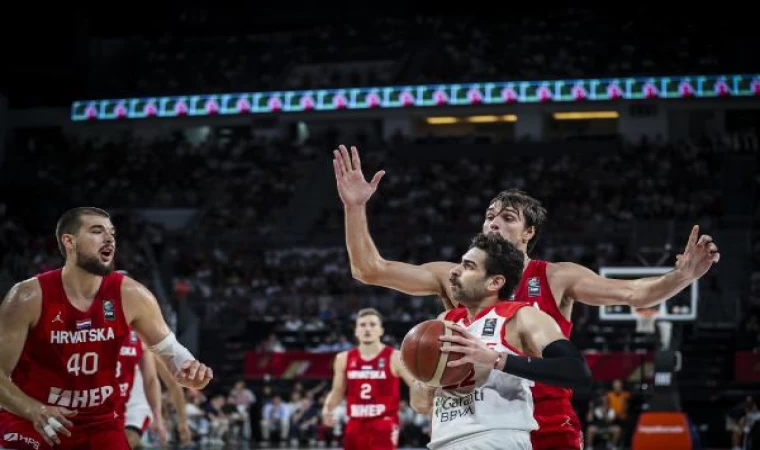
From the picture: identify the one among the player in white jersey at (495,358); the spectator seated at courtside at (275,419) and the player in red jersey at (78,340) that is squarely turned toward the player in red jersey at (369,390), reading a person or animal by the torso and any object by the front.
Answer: the spectator seated at courtside

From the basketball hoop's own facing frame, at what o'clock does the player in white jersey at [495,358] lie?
The player in white jersey is roughly at 12 o'clock from the basketball hoop.

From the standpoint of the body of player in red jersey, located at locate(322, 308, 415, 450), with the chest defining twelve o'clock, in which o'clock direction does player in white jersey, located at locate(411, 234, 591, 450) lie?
The player in white jersey is roughly at 12 o'clock from the player in red jersey.

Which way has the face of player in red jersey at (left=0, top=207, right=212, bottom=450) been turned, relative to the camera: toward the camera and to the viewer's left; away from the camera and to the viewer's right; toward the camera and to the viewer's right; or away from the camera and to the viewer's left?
toward the camera and to the viewer's right

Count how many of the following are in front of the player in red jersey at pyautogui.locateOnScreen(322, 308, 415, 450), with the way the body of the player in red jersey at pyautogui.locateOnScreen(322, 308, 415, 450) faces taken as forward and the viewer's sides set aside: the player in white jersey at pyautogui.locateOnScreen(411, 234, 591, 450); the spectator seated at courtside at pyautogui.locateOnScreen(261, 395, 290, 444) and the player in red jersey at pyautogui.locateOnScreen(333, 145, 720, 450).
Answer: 2

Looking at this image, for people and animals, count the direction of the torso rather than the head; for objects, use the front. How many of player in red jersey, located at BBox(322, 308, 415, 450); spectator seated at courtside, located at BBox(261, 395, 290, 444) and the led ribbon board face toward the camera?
3

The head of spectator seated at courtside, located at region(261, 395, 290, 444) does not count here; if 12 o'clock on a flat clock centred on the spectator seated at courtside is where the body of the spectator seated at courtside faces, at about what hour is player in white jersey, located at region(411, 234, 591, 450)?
The player in white jersey is roughly at 12 o'clock from the spectator seated at courtside.

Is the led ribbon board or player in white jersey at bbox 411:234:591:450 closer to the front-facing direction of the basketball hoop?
the player in white jersey

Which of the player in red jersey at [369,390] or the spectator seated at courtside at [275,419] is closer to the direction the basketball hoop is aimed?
the player in red jersey

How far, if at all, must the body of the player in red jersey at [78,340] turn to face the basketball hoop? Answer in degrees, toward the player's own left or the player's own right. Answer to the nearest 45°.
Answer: approximately 90° to the player's own left

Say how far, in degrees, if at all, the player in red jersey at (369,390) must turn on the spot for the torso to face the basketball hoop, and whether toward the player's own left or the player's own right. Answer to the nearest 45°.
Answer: approximately 135° to the player's own left

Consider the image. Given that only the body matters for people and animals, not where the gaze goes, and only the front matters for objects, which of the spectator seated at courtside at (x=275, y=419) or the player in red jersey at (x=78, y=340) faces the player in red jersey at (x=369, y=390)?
the spectator seated at courtside
